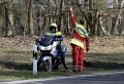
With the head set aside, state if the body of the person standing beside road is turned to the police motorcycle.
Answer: no
